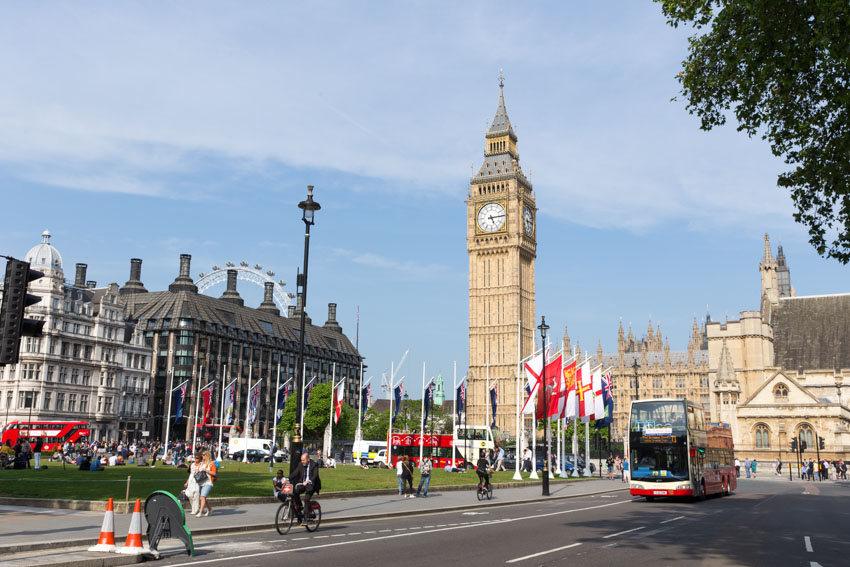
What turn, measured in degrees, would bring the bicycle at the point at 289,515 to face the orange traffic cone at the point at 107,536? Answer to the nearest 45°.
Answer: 0° — it already faces it

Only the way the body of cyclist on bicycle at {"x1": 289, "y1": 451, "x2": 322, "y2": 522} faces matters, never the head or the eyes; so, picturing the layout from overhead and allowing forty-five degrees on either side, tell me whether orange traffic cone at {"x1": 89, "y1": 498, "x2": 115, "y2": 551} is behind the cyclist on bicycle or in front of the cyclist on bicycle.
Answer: in front

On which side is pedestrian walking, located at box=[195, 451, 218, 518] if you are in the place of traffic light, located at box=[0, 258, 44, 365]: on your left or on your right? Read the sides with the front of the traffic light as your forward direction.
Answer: on your left

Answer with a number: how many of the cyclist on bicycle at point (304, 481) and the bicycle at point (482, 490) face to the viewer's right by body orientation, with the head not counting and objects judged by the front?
0

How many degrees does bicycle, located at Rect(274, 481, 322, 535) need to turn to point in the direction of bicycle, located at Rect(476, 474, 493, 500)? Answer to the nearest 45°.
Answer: approximately 180°

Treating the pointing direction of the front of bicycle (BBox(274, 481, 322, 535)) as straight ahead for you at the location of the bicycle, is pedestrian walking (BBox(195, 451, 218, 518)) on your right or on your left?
on your right

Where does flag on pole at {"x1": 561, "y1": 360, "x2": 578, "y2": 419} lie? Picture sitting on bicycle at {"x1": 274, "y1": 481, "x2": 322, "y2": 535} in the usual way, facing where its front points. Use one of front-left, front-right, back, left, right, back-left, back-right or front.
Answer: back
